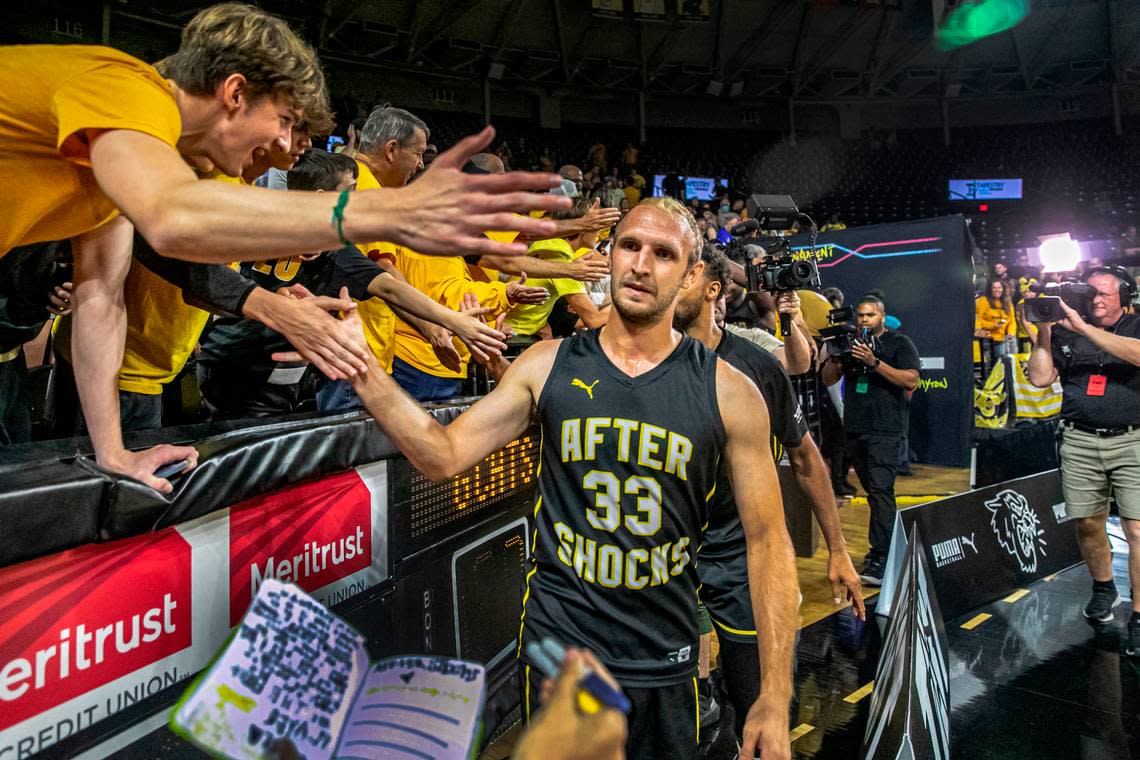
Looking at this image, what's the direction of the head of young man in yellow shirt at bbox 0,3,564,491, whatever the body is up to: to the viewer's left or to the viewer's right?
to the viewer's right

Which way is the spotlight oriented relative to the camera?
toward the camera

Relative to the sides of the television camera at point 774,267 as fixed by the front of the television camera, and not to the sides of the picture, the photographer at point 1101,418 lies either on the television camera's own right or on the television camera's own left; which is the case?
on the television camera's own left

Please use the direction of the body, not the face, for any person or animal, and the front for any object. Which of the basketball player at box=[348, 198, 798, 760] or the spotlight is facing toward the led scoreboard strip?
the spotlight

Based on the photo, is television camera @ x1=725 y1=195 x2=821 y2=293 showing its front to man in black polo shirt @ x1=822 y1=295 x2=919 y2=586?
no

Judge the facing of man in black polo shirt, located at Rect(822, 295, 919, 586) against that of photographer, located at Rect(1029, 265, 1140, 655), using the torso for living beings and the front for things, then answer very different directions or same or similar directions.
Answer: same or similar directions

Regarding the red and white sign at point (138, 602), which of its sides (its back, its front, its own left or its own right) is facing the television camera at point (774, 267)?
left

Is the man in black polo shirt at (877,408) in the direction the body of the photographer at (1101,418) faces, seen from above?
no

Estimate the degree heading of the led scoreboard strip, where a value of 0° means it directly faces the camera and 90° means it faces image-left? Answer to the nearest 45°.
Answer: approximately 315°

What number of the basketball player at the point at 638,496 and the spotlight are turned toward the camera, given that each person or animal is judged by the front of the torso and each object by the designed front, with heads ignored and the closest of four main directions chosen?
2

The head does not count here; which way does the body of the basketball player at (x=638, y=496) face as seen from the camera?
toward the camera

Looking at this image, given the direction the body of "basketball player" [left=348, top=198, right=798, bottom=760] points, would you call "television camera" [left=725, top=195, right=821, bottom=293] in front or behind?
behind

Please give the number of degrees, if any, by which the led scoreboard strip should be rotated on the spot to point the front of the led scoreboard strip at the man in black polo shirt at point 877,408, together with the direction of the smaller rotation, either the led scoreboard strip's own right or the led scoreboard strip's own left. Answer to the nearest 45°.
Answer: approximately 90° to the led scoreboard strip's own left

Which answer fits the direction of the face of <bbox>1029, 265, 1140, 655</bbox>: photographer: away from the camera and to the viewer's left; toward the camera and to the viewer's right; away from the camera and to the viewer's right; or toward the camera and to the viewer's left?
toward the camera and to the viewer's left

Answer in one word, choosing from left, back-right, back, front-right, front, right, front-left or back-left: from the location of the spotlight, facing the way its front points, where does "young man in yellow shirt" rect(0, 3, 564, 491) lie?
front
